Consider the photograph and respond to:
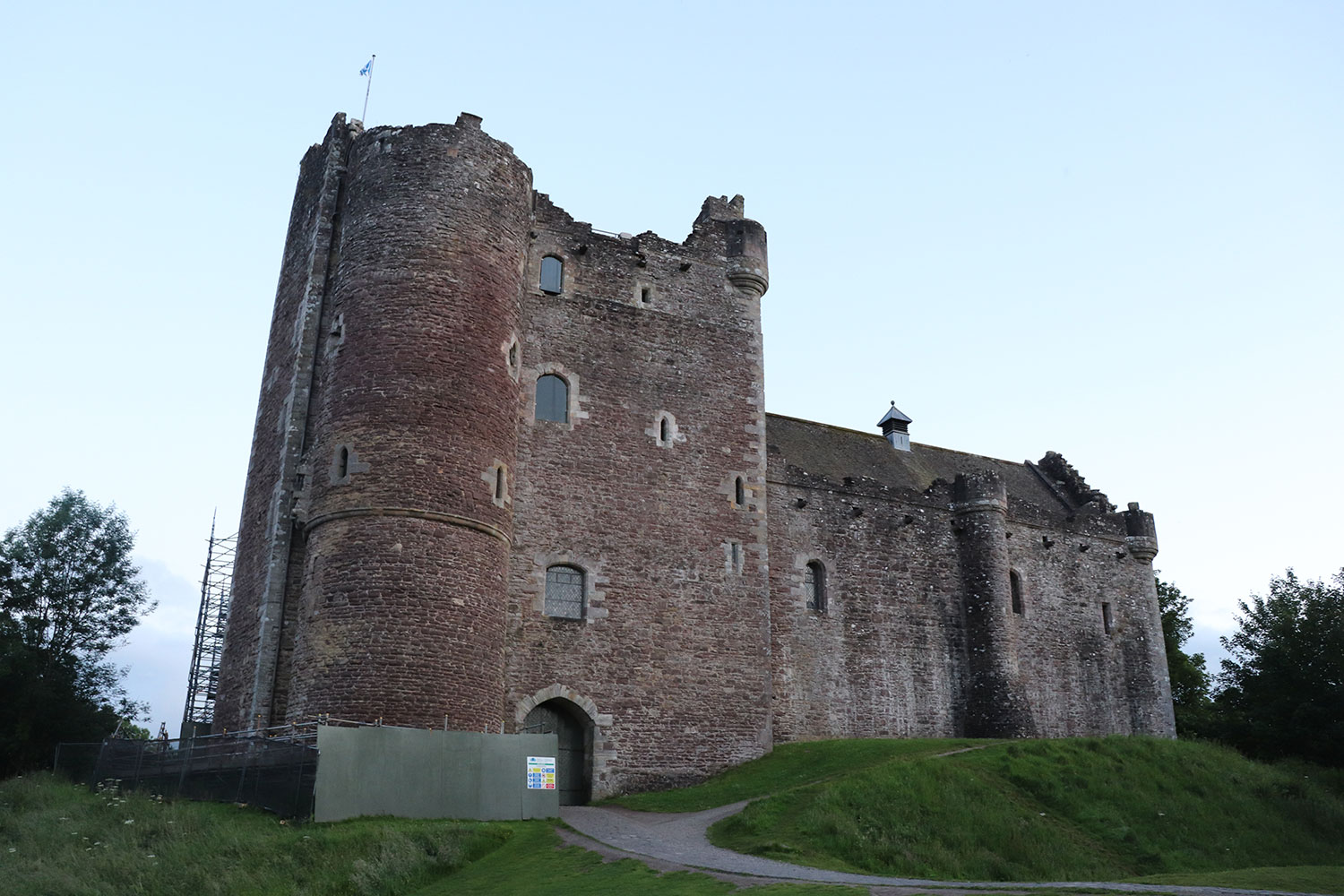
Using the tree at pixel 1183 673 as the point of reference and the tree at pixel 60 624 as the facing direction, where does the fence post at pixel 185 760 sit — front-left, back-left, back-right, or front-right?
front-left

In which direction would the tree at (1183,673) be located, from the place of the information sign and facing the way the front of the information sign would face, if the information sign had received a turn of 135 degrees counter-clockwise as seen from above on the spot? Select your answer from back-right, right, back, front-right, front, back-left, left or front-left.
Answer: front

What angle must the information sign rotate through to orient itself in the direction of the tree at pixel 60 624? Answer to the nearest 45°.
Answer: approximately 135° to its right

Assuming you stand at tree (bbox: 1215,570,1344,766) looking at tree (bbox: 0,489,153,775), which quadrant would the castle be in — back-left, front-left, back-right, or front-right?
front-left

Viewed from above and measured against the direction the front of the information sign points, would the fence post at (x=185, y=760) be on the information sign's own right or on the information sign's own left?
on the information sign's own right

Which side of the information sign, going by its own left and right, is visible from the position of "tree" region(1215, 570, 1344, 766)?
left

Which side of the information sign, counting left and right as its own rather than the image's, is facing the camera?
front
